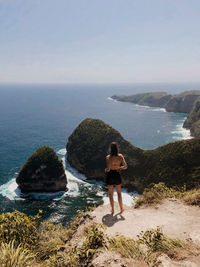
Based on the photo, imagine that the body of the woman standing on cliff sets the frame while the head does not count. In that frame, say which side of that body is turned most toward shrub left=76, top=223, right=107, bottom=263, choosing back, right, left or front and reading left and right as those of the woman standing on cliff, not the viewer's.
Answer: back

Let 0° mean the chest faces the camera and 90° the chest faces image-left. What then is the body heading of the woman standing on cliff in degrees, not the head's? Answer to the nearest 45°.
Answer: approximately 180°

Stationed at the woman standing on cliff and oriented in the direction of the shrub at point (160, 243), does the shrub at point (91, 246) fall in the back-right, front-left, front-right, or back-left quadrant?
front-right

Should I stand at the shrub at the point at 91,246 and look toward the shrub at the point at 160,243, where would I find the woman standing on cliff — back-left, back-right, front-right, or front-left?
front-left

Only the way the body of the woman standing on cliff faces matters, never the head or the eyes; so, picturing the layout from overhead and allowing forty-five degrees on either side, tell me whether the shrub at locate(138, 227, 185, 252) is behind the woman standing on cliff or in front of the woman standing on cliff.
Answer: behind

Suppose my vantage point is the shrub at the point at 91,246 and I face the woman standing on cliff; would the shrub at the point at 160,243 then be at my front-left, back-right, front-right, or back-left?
front-right
